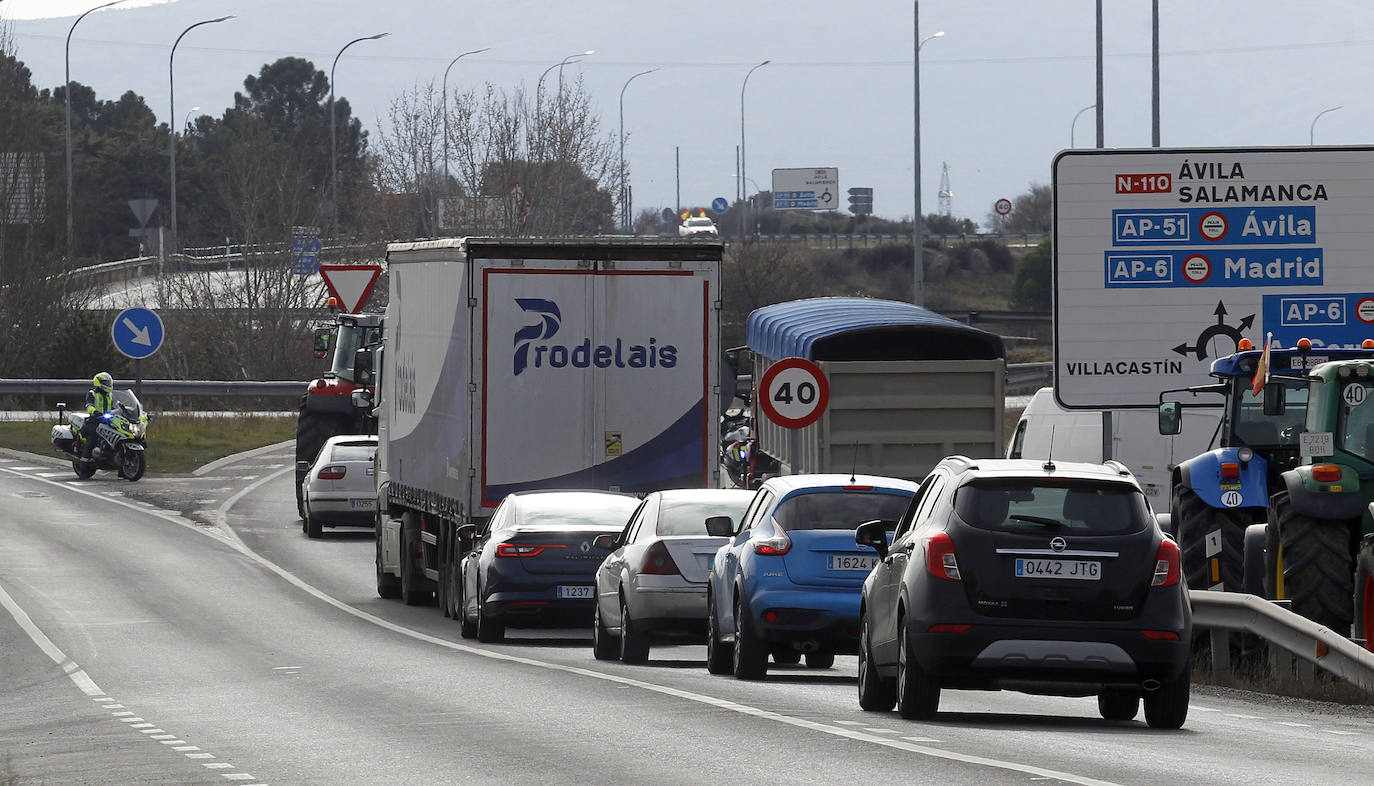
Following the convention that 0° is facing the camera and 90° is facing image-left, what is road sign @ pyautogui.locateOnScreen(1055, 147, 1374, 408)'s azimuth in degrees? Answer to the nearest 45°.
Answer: approximately 0°

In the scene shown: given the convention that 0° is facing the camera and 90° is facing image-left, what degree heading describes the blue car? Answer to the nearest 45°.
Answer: approximately 180°

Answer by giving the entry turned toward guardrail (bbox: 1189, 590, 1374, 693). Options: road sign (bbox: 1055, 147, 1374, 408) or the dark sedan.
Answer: the road sign

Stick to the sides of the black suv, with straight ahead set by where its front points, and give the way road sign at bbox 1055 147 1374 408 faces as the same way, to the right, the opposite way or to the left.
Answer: the opposite way

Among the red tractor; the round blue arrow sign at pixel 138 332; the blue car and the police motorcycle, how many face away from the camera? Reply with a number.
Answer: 2

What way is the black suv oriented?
away from the camera

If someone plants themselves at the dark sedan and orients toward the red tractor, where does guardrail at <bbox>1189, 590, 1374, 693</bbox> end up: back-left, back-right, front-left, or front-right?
back-right

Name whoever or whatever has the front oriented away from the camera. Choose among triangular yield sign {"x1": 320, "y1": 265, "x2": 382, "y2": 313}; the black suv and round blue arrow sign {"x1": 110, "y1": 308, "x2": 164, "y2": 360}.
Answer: the black suv

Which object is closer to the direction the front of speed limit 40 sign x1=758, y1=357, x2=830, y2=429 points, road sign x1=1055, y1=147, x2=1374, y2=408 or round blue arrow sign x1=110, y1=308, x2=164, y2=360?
the road sign

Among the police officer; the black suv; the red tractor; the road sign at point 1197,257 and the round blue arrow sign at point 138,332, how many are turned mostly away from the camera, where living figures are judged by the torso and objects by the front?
2

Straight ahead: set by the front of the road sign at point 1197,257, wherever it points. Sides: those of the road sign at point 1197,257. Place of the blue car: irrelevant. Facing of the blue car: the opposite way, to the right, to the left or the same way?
the opposite way

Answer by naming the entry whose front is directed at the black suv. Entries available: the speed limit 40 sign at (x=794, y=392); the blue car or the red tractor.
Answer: the speed limit 40 sign

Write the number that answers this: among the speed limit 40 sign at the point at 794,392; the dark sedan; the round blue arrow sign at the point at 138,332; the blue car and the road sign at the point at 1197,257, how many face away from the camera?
2
